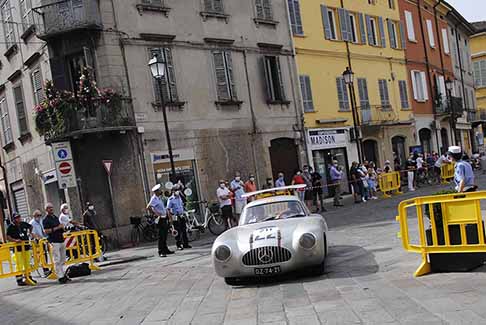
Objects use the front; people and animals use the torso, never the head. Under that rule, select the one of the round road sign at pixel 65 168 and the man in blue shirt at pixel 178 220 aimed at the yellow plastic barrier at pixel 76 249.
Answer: the round road sign

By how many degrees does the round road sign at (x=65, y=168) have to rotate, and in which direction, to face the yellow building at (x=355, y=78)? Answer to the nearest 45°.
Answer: approximately 135° to its left

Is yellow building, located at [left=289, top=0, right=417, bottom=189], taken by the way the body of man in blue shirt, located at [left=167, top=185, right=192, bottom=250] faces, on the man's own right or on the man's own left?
on the man's own left

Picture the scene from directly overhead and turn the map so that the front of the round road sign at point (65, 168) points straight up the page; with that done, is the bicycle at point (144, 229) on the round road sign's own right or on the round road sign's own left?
on the round road sign's own left

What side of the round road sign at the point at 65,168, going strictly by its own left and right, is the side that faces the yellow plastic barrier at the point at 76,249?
front

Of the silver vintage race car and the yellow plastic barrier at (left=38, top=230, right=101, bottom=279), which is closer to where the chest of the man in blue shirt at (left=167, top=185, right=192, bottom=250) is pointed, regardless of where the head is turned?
the silver vintage race car

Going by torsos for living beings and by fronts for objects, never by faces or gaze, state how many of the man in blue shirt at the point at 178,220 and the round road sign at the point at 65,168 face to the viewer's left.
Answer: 0

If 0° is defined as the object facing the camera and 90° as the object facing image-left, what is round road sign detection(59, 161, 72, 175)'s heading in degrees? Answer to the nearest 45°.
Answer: approximately 0°

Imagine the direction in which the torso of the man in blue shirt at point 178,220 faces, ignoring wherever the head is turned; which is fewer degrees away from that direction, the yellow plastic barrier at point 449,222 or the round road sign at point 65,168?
the yellow plastic barrier

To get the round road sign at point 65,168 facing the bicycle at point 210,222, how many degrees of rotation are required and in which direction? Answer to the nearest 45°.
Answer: approximately 90° to its left

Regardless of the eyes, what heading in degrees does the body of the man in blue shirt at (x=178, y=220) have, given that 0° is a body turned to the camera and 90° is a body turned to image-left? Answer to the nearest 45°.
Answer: approximately 315°

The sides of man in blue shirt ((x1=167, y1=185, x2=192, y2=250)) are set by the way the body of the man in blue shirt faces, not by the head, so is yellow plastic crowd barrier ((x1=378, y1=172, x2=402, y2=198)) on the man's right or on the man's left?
on the man's left

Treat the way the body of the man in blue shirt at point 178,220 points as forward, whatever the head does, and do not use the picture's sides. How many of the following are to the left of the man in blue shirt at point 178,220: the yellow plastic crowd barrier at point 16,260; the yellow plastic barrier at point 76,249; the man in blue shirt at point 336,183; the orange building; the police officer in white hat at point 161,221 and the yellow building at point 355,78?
3
